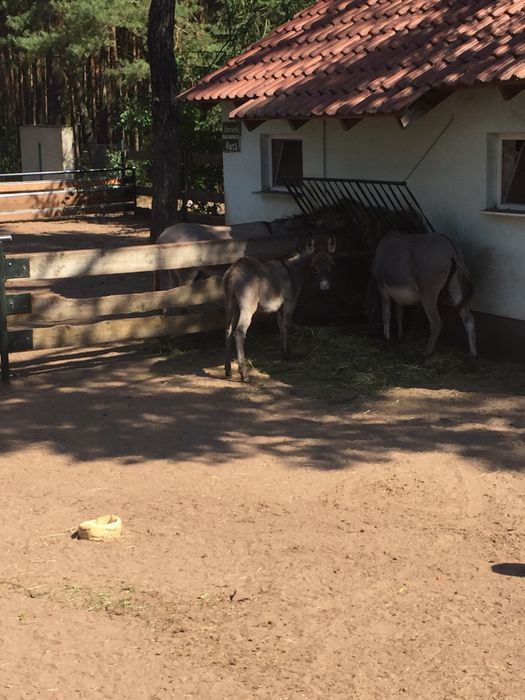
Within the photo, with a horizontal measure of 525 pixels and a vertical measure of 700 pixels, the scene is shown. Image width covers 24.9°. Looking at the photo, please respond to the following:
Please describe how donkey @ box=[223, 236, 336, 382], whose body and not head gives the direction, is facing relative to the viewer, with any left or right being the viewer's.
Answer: facing away from the viewer and to the right of the viewer

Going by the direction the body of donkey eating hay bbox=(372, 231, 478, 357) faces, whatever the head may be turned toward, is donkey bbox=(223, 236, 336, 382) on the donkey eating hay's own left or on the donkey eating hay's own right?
on the donkey eating hay's own left

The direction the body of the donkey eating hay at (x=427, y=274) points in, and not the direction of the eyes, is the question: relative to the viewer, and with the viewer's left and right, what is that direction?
facing away from the viewer and to the left of the viewer

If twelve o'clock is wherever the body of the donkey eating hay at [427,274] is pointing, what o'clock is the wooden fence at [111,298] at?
The wooden fence is roughly at 10 o'clock from the donkey eating hay.

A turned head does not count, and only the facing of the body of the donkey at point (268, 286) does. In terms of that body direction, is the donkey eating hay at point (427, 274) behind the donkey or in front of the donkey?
in front

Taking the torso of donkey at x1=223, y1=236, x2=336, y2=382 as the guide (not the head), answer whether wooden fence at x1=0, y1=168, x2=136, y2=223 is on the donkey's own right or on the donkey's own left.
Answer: on the donkey's own left

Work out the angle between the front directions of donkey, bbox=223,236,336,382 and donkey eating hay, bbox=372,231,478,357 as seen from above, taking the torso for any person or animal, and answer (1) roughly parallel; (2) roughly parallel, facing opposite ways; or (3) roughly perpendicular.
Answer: roughly perpendicular

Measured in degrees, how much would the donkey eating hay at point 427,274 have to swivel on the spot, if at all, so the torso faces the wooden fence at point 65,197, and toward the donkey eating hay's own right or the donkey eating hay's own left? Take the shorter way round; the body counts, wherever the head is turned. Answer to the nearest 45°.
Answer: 0° — it already faces it

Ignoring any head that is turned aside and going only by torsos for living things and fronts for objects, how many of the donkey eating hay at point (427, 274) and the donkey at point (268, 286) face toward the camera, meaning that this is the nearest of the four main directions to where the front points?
0
